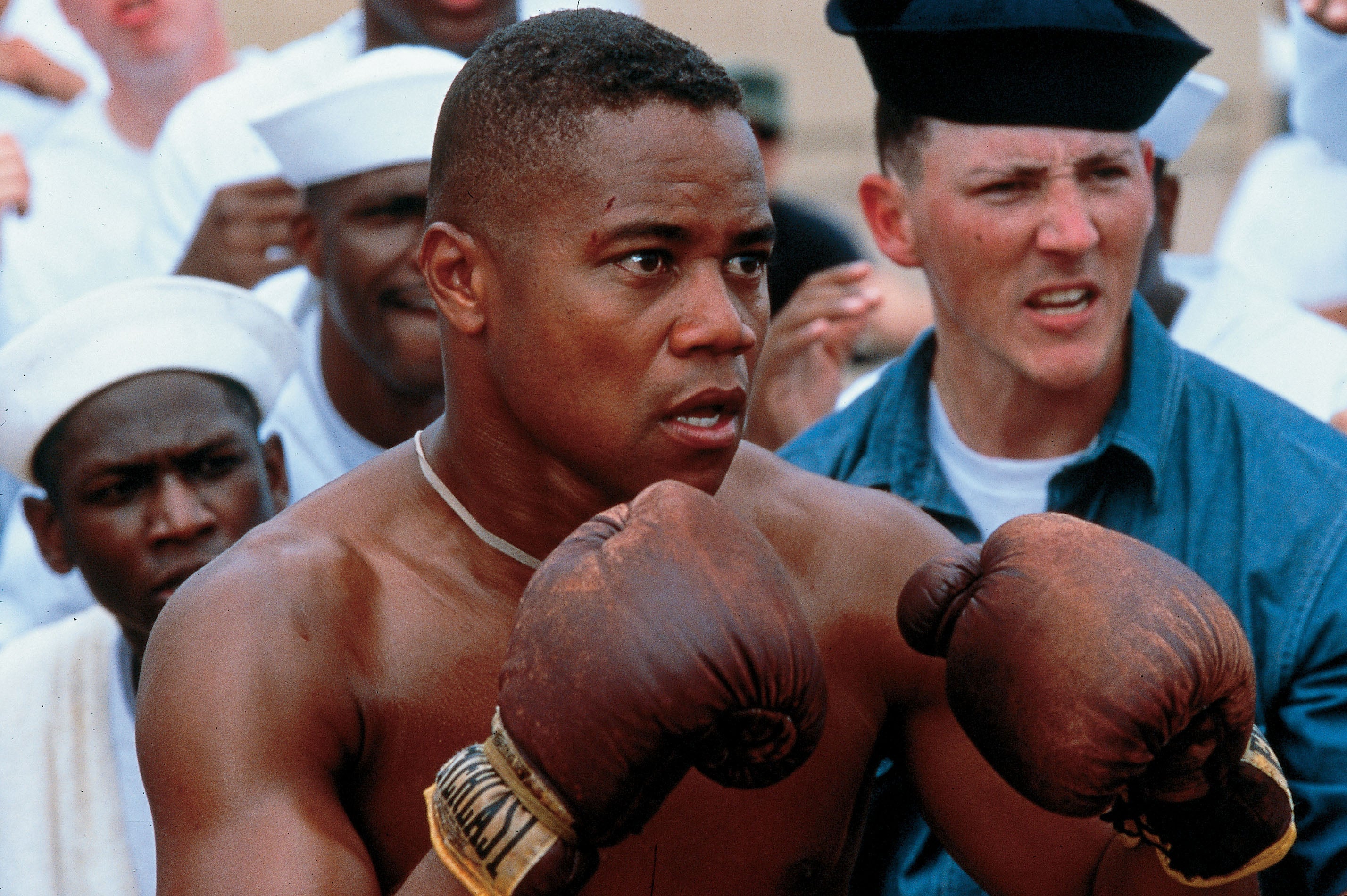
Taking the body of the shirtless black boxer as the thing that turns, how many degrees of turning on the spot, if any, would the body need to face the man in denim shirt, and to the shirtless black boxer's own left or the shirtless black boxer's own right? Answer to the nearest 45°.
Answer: approximately 90° to the shirtless black boxer's own left

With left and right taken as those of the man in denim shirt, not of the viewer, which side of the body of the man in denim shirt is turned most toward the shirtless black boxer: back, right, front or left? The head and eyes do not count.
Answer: front

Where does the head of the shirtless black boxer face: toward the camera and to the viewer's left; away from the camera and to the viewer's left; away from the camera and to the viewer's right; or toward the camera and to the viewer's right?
toward the camera and to the viewer's right

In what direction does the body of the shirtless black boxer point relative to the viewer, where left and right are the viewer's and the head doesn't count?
facing the viewer and to the right of the viewer

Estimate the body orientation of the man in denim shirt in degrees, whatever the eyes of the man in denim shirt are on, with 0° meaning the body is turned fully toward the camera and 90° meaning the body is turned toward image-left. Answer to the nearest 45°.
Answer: approximately 0°
